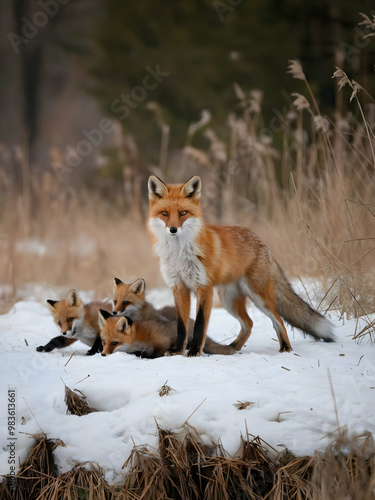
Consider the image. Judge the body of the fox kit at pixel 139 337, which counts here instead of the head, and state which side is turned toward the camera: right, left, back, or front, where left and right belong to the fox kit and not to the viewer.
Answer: left

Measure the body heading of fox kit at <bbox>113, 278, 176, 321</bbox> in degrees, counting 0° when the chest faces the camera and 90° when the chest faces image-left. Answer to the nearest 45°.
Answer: approximately 45°

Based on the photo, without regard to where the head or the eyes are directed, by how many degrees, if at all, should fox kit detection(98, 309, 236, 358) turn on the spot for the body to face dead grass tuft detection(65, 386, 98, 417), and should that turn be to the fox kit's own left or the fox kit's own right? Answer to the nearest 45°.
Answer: approximately 90° to the fox kit's own left

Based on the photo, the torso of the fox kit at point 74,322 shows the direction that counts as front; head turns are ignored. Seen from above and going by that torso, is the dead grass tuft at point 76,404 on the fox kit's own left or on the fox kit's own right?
on the fox kit's own left

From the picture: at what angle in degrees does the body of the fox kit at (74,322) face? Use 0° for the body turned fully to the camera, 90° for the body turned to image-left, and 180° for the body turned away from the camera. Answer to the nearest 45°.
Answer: approximately 45°

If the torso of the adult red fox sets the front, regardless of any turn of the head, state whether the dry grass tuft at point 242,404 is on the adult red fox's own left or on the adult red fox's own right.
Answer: on the adult red fox's own left

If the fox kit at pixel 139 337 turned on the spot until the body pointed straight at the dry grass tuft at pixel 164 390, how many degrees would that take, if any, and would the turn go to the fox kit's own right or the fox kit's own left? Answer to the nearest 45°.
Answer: approximately 90° to the fox kit's own left
